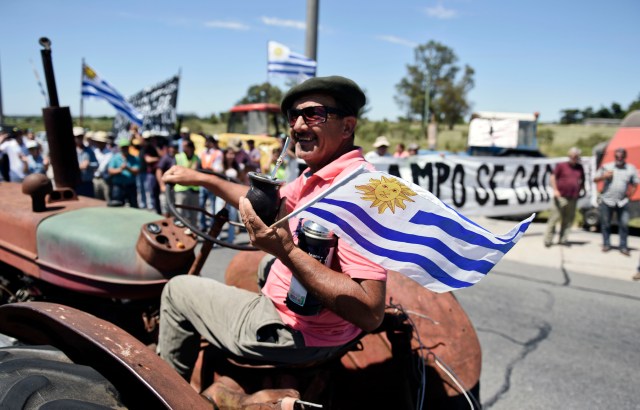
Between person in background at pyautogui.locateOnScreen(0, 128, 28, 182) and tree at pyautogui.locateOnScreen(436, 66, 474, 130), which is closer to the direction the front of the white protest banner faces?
the person in background

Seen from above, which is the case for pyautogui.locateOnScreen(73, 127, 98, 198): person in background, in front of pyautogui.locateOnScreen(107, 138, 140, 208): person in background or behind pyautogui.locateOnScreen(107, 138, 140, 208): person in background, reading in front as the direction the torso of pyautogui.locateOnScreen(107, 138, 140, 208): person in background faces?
behind

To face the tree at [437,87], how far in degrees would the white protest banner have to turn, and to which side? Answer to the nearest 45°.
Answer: approximately 180°

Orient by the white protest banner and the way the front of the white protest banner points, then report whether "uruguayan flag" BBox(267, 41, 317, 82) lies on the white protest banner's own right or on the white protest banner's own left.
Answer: on the white protest banner's own right

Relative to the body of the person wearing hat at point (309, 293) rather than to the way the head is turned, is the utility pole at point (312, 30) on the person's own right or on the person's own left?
on the person's own right

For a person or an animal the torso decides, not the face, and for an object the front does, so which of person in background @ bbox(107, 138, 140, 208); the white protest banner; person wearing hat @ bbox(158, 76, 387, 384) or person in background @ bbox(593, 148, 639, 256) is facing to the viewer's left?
the person wearing hat

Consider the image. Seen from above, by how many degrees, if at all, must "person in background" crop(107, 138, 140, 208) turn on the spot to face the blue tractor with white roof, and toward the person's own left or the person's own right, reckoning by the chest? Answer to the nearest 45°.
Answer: approximately 90° to the person's own left

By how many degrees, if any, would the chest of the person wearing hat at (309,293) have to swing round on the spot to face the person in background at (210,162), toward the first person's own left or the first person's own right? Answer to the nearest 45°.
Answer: approximately 90° to the first person's own right
